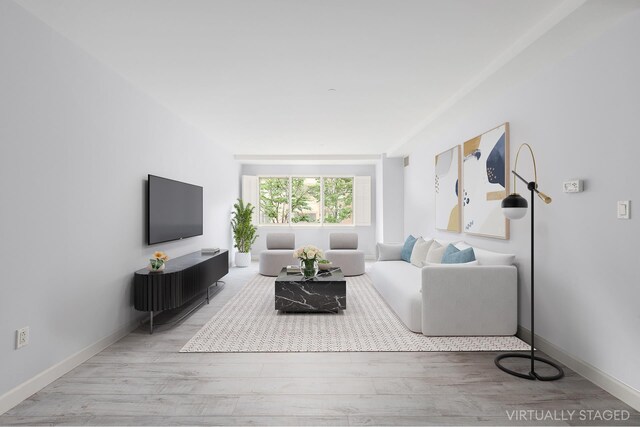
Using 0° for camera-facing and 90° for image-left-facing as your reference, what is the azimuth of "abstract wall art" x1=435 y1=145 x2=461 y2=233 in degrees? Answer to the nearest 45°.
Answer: approximately 45°

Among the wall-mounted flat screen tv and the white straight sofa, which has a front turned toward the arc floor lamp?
the wall-mounted flat screen tv

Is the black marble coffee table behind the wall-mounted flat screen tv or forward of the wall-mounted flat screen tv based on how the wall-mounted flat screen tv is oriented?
forward

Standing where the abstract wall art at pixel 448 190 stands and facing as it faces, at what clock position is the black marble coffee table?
The black marble coffee table is roughly at 12 o'clock from the abstract wall art.

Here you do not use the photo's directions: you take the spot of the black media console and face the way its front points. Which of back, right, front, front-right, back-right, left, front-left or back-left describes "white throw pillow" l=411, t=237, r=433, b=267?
front-left

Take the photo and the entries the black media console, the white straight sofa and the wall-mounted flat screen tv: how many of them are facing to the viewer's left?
1

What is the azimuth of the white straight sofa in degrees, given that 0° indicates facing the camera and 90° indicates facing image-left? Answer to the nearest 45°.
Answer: approximately 90°

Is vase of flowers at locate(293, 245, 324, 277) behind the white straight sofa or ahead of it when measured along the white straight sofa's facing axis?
ahead

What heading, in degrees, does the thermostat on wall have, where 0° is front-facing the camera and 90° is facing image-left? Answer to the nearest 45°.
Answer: approximately 45°

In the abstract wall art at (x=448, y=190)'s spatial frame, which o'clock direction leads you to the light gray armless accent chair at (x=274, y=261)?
The light gray armless accent chair is roughly at 2 o'clock from the abstract wall art.
